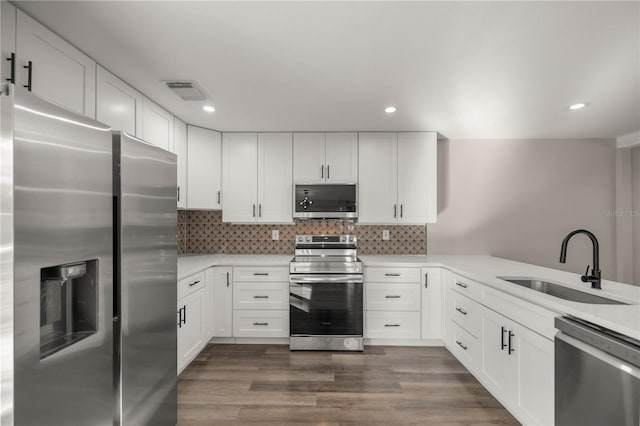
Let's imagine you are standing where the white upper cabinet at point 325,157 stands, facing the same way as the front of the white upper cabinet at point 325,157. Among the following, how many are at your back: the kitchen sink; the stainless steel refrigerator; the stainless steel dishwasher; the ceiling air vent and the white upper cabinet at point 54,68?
0

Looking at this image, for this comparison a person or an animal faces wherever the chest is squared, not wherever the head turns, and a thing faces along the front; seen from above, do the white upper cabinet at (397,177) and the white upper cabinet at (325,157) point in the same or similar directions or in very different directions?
same or similar directions

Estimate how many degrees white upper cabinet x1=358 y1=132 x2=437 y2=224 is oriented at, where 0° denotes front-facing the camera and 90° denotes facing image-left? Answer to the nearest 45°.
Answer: approximately 0°

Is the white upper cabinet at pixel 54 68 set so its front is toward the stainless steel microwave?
no

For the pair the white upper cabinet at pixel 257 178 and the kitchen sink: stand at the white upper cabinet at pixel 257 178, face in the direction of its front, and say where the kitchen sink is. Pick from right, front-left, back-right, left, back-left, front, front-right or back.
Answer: front-left

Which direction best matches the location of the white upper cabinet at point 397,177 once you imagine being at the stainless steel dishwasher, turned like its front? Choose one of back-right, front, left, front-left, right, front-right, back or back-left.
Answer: right

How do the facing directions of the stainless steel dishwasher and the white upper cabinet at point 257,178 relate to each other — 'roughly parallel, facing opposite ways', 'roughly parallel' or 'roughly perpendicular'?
roughly perpendicular

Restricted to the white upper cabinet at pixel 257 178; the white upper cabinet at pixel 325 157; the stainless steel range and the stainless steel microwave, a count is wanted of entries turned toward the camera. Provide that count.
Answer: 4

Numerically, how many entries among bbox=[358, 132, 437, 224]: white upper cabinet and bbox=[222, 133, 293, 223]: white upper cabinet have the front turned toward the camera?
2

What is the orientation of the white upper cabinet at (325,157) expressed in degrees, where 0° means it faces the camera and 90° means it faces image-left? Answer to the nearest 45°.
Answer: approximately 0°

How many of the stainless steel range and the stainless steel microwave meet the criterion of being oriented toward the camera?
2

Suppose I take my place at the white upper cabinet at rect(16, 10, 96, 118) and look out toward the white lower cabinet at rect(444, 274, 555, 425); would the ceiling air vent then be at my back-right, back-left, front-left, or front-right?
front-left

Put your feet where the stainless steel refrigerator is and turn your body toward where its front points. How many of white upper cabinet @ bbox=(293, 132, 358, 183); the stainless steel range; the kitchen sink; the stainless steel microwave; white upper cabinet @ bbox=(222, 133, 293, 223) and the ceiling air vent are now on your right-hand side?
0

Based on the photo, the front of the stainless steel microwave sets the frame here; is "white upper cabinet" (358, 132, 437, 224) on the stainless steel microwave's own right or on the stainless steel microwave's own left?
on the stainless steel microwave's own left

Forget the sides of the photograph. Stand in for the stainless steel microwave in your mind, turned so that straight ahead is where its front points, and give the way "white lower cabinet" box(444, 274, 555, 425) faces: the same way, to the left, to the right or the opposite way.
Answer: to the right

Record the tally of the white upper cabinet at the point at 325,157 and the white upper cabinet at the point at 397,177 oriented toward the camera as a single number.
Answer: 2

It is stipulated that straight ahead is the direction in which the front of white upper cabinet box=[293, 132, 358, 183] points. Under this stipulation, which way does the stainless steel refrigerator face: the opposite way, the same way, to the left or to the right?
to the left

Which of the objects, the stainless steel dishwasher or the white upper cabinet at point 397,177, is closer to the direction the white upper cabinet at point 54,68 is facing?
the stainless steel dishwasher

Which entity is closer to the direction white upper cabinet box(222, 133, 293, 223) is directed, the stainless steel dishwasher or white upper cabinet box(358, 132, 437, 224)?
the stainless steel dishwasher

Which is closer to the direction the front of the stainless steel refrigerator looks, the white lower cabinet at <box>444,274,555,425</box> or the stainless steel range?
the white lower cabinet

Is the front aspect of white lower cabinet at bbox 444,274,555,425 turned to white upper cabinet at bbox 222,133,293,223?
no

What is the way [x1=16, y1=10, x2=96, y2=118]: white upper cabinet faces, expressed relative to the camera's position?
facing the viewer and to the right of the viewer

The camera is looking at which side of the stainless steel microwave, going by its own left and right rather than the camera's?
front
